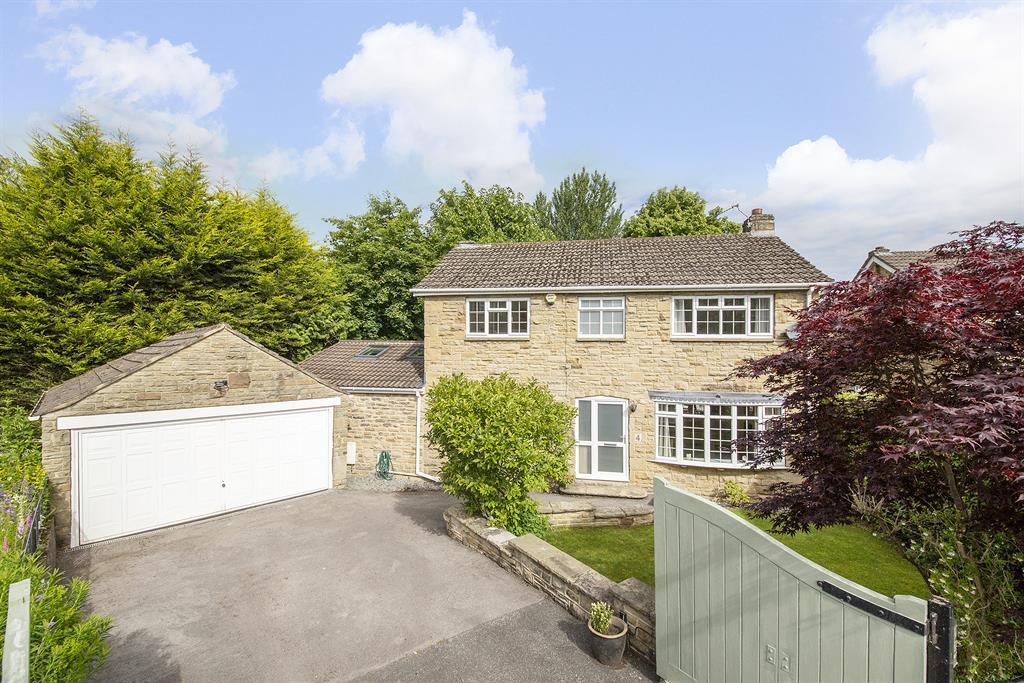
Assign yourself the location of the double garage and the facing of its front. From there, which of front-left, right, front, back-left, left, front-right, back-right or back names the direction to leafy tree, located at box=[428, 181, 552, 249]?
left

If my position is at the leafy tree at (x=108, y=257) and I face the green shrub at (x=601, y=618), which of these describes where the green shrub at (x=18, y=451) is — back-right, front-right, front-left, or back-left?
front-right

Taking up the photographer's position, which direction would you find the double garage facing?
facing the viewer and to the right of the viewer

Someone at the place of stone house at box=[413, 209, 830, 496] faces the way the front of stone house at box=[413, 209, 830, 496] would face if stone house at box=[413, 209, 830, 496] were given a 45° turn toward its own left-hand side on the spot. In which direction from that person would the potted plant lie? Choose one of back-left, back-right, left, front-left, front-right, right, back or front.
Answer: front-right

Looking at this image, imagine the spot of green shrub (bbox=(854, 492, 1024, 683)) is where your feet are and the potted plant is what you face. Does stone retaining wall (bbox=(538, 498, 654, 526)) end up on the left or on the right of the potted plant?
right

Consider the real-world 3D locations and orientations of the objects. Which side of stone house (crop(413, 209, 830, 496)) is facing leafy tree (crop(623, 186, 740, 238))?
back

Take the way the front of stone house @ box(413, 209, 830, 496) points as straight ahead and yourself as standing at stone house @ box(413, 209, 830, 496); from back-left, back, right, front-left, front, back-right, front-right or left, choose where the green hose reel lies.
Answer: right

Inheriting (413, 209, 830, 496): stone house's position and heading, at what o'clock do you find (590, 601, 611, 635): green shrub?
The green shrub is roughly at 12 o'clock from the stone house.

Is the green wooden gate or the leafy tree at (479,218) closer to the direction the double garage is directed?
the green wooden gate

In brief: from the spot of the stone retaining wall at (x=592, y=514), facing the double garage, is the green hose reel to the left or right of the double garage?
right

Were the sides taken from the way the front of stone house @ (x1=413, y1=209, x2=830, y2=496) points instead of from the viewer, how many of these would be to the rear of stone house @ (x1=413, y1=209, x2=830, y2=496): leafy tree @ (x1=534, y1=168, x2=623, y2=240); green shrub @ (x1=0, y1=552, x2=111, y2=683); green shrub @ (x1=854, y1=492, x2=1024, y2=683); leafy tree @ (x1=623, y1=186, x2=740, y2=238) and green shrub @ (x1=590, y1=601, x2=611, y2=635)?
2

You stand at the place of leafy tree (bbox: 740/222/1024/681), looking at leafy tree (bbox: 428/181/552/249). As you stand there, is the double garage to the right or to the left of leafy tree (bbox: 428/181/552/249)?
left

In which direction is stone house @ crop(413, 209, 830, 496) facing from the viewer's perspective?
toward the camera

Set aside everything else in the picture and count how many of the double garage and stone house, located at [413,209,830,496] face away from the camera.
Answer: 0

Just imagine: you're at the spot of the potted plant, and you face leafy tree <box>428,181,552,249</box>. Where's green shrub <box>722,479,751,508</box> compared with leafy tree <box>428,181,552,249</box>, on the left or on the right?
right
